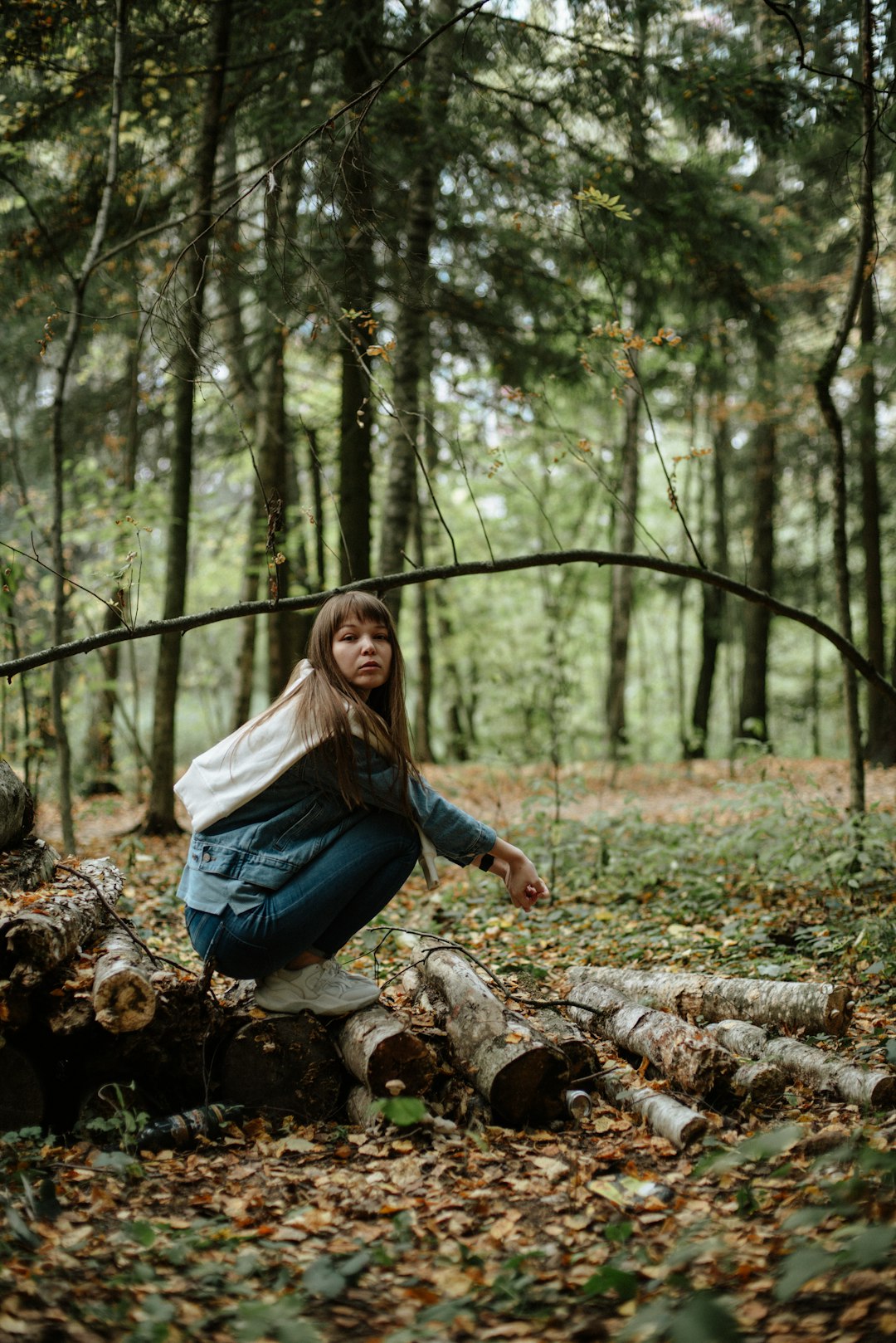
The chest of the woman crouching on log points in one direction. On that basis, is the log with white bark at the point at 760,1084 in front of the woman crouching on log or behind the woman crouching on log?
in front

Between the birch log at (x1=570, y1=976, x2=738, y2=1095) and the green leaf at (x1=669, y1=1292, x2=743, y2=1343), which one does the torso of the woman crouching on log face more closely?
the birch log

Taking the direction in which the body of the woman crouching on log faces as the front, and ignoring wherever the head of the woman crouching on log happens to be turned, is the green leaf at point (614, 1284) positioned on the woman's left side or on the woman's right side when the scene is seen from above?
on the woman's right side

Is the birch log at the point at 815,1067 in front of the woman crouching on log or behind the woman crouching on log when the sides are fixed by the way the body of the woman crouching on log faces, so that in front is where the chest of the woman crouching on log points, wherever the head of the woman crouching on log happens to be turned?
in front

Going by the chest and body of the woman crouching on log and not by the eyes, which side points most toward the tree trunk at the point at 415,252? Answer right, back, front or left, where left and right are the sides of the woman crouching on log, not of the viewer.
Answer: left

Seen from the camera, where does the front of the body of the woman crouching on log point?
to the viewer's right

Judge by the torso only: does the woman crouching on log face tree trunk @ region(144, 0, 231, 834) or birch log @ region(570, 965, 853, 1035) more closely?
the birch log

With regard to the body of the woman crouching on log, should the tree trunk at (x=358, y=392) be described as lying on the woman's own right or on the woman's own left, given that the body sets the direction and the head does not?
on the woman's own left
